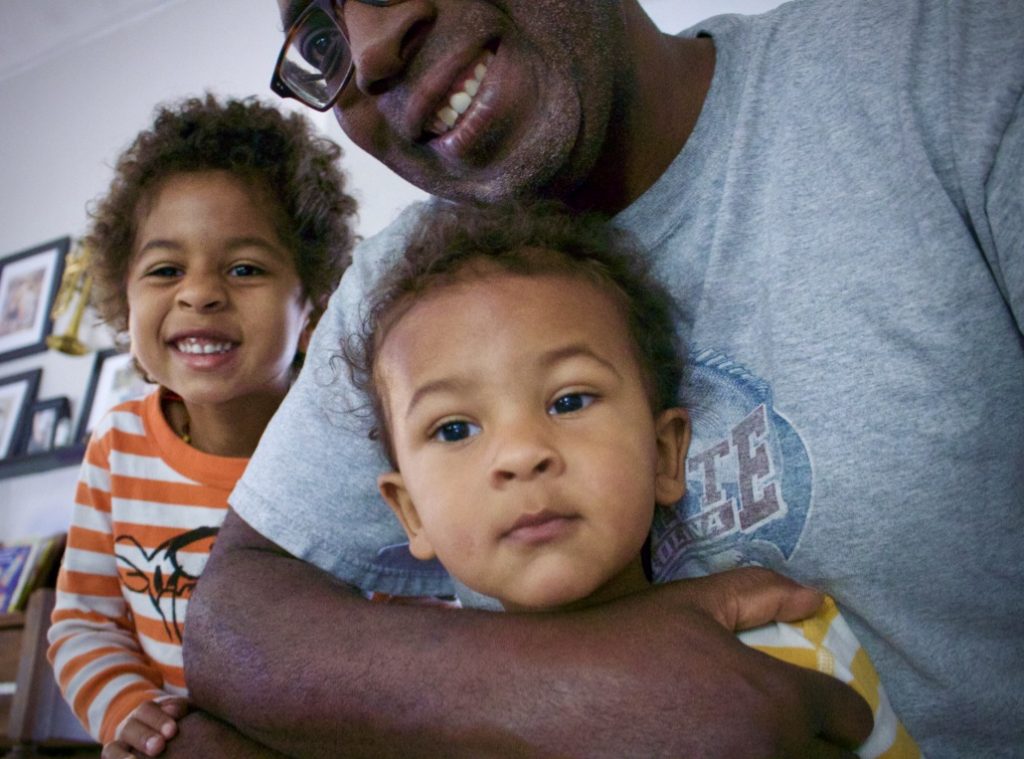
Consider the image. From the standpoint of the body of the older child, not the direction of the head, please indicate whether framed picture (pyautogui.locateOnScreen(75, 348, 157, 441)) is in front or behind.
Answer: behind

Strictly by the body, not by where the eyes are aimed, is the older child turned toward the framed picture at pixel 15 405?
no

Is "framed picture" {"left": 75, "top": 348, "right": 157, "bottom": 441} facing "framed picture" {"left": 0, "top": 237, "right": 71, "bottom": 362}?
no

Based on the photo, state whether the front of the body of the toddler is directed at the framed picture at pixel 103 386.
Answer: no

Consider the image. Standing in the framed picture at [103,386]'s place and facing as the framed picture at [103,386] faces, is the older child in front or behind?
in front

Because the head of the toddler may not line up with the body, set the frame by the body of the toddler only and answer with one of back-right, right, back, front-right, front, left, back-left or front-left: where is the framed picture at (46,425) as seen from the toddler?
back-right

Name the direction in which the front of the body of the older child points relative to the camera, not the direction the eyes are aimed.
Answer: toward the camera

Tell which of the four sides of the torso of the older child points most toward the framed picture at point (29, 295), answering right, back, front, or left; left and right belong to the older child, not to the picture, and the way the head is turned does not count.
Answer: back

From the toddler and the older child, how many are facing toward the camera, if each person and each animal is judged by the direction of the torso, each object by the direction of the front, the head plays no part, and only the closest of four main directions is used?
2

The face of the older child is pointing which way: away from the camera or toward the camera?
toward the camera

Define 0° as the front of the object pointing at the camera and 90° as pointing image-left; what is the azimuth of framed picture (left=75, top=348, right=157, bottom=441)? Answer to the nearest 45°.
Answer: approximately 315°

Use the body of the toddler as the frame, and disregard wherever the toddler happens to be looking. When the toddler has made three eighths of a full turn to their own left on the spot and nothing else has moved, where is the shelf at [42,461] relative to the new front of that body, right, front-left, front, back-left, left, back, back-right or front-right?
left

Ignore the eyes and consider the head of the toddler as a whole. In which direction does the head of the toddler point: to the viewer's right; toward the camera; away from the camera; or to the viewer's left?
toward the camera
